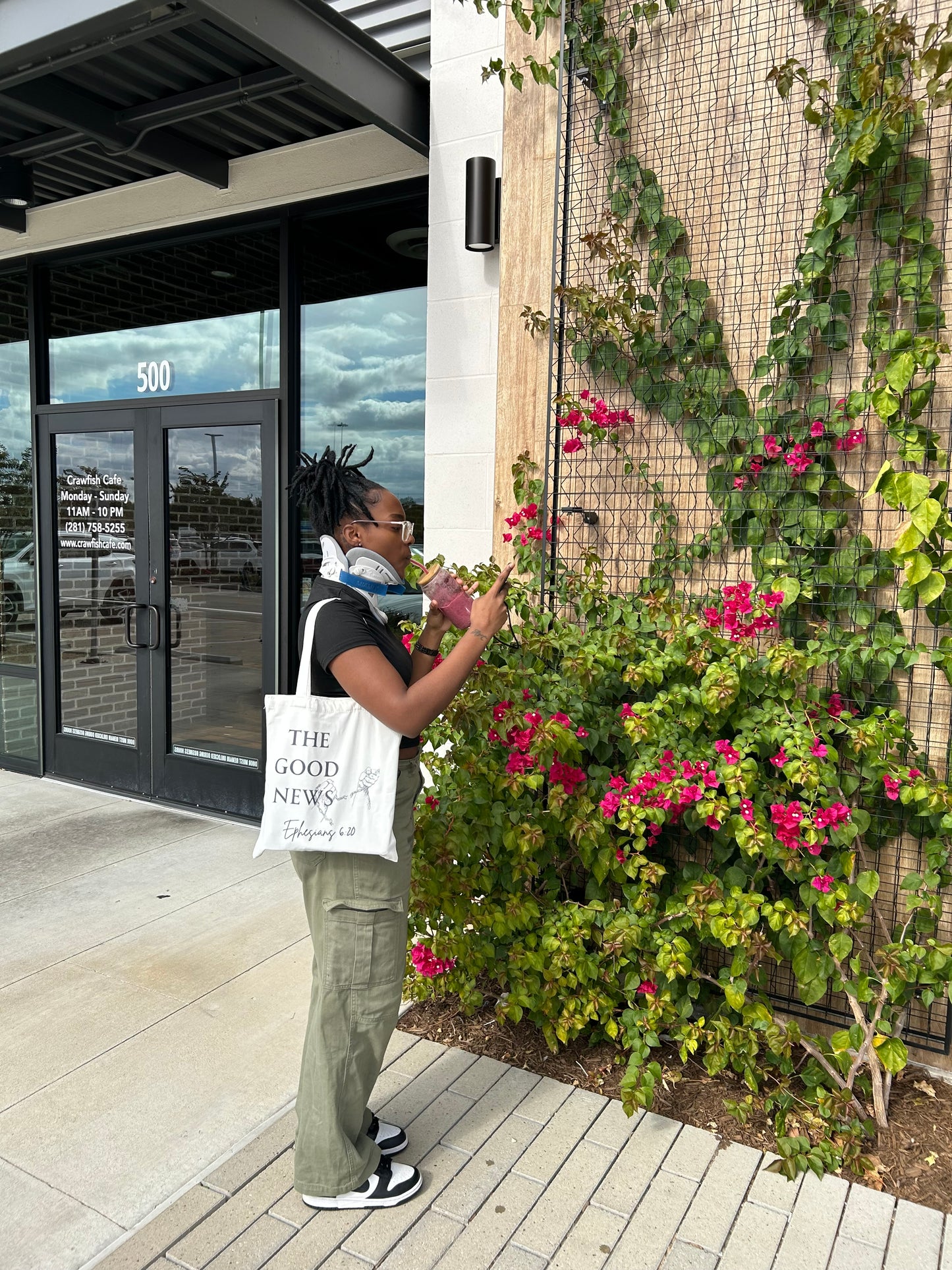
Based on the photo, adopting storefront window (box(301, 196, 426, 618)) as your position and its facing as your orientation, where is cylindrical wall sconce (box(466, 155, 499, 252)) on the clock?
The cylindrical wall sconce is roughly at 10 o'clock from the storefront window.

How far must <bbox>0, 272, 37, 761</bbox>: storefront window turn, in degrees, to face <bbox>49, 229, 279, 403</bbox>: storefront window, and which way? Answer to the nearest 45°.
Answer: approximately 90° to its left

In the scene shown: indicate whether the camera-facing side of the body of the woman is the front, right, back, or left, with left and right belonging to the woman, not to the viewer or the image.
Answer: right

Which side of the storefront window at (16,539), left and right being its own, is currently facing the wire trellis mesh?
left

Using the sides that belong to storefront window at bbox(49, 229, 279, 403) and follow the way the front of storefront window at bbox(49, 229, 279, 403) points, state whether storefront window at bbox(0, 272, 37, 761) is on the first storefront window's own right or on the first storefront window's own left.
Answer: on the first storefront window's own right

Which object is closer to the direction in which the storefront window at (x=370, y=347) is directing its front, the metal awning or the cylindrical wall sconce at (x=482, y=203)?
the metal awning

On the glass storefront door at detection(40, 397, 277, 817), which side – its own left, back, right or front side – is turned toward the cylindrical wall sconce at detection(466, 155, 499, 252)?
left

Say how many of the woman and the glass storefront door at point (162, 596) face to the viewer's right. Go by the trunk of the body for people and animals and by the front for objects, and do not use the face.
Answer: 1

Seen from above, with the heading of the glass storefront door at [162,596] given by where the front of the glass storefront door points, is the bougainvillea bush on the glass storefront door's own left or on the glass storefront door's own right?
on the glass storefront door's own left

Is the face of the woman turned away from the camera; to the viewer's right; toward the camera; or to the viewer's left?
to the viewer's right

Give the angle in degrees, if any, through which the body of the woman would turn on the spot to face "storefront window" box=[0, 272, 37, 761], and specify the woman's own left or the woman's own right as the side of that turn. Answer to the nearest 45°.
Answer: approximately 135° to the woman's own left

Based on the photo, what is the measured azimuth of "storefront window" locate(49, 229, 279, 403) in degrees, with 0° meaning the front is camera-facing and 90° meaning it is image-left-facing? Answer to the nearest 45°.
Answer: approximately 45°
